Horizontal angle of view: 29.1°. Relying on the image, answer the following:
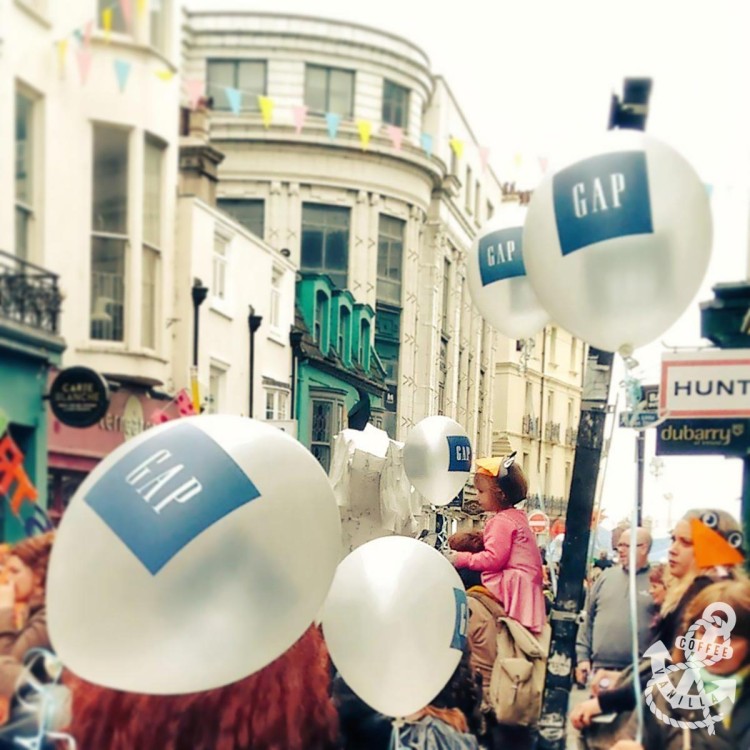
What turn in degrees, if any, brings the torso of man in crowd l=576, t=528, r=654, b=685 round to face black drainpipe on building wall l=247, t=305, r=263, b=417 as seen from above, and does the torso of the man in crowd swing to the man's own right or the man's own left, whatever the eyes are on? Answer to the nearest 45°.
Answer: approximately 90° to the man's own right

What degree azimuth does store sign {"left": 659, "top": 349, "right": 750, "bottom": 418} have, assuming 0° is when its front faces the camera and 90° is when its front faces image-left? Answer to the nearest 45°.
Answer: approximately 0°

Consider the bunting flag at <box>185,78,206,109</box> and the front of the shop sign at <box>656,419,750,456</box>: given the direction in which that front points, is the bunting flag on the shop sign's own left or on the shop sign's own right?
on the shop sign's own right

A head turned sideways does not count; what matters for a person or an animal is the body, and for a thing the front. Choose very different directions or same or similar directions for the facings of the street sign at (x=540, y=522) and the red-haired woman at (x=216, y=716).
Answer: very different directions

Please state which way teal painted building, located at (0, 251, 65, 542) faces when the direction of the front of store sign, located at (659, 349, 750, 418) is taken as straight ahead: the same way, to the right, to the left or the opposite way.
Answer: to the left

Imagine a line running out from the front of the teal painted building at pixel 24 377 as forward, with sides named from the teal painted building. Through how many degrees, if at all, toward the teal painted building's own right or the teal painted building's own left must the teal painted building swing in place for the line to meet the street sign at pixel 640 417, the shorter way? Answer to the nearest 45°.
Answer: approximately 45° to the teal painted building's own left

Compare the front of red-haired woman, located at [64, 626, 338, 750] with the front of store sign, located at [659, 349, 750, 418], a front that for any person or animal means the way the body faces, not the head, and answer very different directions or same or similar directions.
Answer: very different directions

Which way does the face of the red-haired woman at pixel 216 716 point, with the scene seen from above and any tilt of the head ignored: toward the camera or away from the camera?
away from the camera

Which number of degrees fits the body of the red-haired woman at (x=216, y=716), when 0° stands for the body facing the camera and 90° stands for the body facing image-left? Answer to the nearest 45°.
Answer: approximately 180°
